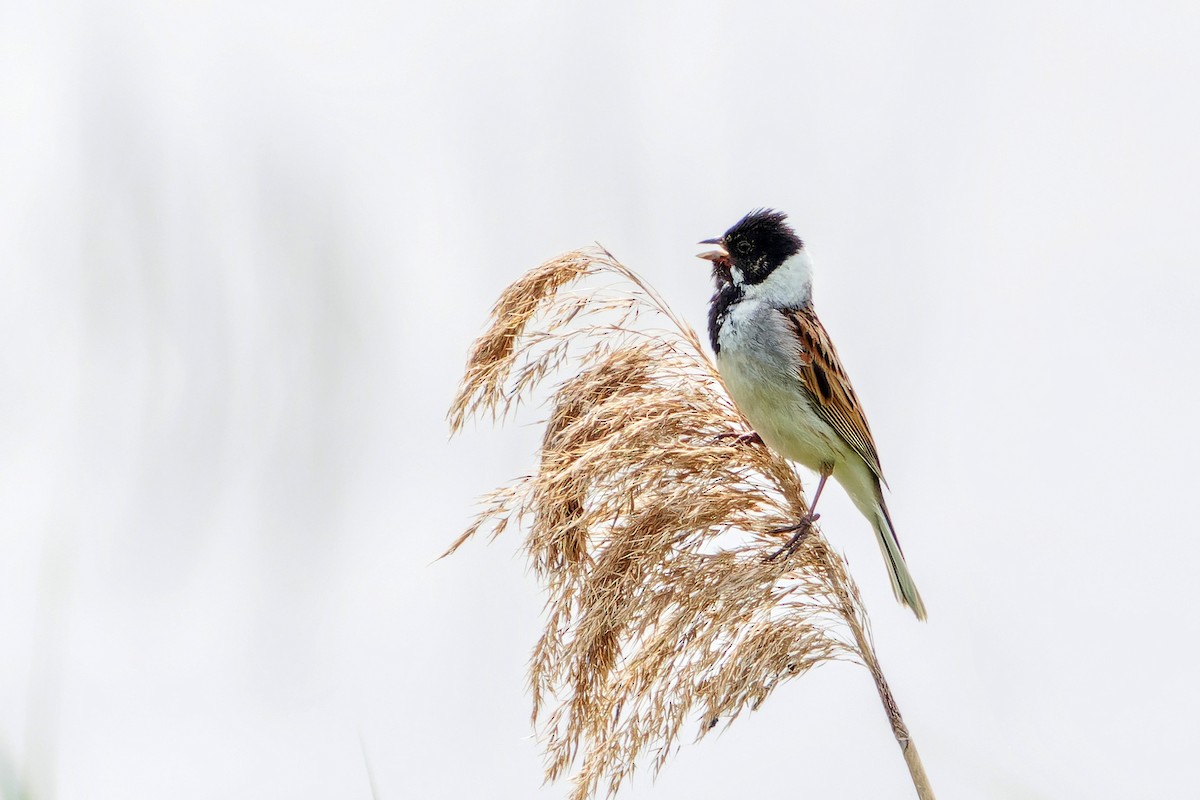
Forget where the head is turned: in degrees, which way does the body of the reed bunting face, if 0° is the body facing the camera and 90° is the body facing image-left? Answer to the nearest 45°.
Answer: approximately 90°
